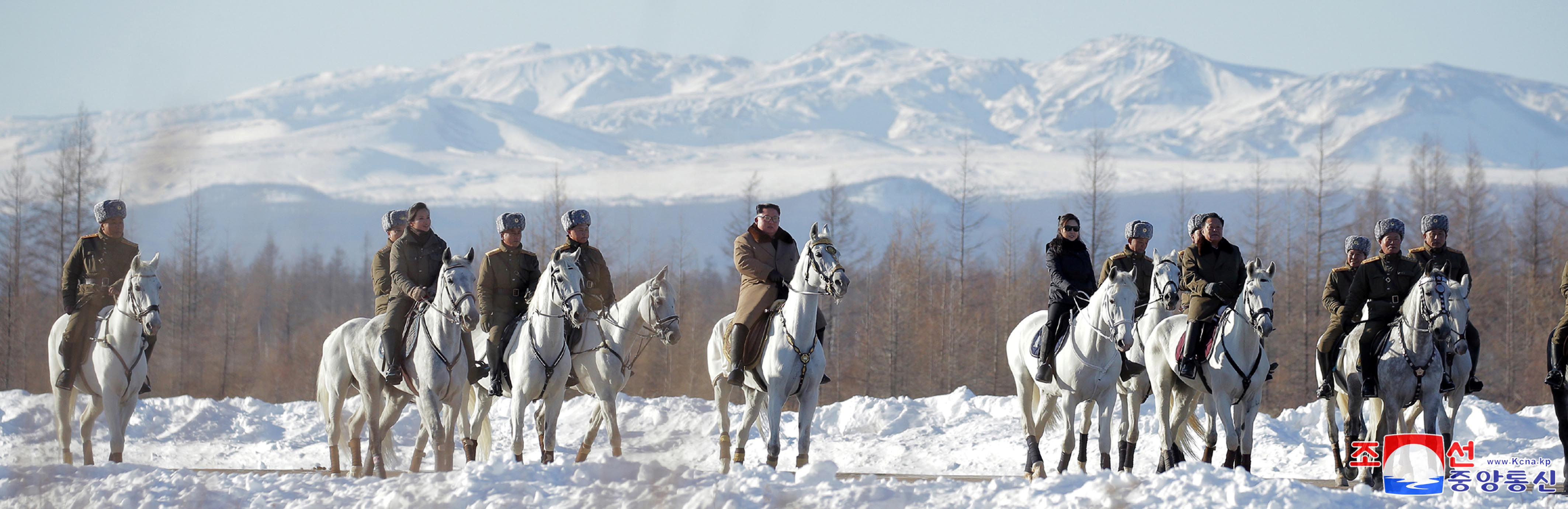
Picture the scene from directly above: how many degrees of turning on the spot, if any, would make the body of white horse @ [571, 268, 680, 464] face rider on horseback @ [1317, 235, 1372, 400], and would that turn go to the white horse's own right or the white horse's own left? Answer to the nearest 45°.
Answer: approximately 45° to the white horse's own left

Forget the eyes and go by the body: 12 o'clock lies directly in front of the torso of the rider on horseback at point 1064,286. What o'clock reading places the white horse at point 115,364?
The white horse is roughly at 4 o'clock from the rider on horseback.

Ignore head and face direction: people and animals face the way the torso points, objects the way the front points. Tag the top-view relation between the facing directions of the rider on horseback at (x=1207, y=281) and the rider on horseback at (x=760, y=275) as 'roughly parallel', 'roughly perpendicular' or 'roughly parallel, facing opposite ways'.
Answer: roughly parallel

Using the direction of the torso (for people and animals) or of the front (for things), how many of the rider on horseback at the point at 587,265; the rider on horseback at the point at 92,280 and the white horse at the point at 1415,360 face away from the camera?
0

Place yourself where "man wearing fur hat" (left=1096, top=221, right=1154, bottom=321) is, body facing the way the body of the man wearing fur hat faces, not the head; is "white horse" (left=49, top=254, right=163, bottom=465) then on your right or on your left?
on your right

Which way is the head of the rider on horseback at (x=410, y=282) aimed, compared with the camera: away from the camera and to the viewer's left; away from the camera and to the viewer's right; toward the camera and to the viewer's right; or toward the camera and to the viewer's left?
toward the camera and to the viewer's right

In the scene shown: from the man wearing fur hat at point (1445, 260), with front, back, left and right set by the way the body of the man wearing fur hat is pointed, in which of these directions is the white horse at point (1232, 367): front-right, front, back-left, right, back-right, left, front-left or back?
front-right

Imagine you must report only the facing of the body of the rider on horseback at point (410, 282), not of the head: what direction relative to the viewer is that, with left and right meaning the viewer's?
facing the viewer and to the right of the viewer

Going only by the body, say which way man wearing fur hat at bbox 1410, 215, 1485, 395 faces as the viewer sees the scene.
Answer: toward the camera

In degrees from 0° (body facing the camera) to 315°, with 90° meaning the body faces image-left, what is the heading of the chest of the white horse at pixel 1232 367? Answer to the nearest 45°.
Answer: approximately 315°

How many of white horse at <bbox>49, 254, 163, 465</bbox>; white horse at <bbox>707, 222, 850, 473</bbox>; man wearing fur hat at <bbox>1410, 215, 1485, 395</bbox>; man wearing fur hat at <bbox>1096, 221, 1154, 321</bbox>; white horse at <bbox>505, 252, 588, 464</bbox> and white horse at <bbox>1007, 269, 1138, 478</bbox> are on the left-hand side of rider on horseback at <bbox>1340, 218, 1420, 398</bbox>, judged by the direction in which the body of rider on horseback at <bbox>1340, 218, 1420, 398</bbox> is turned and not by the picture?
1

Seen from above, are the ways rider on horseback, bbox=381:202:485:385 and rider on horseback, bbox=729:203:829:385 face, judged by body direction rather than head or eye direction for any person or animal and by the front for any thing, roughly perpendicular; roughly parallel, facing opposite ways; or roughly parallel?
roughly parallel

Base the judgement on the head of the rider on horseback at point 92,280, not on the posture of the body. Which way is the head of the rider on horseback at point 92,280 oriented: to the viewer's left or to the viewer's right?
to the viewer's right
